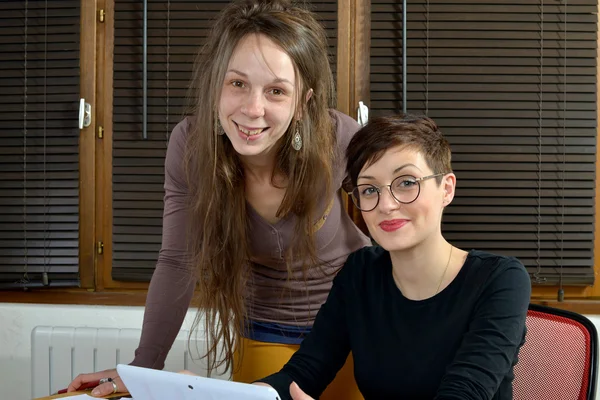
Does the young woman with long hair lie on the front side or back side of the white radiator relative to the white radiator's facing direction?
on the front side

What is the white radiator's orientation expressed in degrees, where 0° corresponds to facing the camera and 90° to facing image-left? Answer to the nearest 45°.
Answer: approximately 0°

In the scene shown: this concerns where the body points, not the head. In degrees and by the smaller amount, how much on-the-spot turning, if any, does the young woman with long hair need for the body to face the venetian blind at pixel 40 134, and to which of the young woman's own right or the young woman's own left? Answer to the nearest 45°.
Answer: approximately 135° to the young woman's own right

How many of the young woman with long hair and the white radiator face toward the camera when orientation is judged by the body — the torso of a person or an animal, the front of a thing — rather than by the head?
2
